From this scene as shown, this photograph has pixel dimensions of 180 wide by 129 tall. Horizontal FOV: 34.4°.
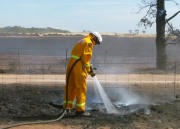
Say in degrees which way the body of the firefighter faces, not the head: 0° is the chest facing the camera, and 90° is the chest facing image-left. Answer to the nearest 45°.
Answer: approximately 270°
